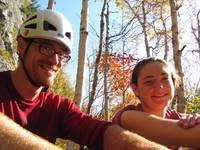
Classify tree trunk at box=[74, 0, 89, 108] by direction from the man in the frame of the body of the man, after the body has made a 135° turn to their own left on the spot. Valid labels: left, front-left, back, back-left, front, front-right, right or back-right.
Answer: front

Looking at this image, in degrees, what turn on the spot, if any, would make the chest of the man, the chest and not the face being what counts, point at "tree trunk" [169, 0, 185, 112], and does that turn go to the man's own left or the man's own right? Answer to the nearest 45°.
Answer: approximately 90° to the man's own left

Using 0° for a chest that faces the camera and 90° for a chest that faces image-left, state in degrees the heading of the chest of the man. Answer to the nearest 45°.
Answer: approximately 315°

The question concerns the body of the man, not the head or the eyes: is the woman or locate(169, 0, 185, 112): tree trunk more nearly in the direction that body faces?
the woman

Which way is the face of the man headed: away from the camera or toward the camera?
toward the camera

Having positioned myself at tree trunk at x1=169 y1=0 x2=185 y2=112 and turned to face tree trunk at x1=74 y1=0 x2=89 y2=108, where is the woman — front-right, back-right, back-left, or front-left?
front-left
